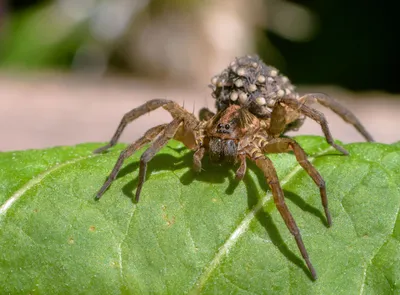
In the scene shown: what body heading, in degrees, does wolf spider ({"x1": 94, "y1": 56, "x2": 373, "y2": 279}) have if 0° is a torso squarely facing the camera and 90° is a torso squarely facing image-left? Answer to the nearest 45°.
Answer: approximately 45°
